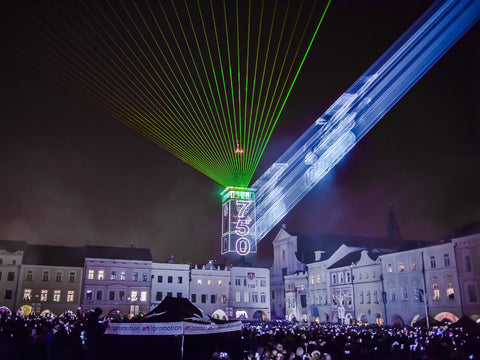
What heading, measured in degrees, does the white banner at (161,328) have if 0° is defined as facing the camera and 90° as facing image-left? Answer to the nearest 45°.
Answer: approximately 0°

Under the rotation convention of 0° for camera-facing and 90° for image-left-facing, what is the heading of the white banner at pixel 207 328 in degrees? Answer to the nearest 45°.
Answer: approximately 315°
